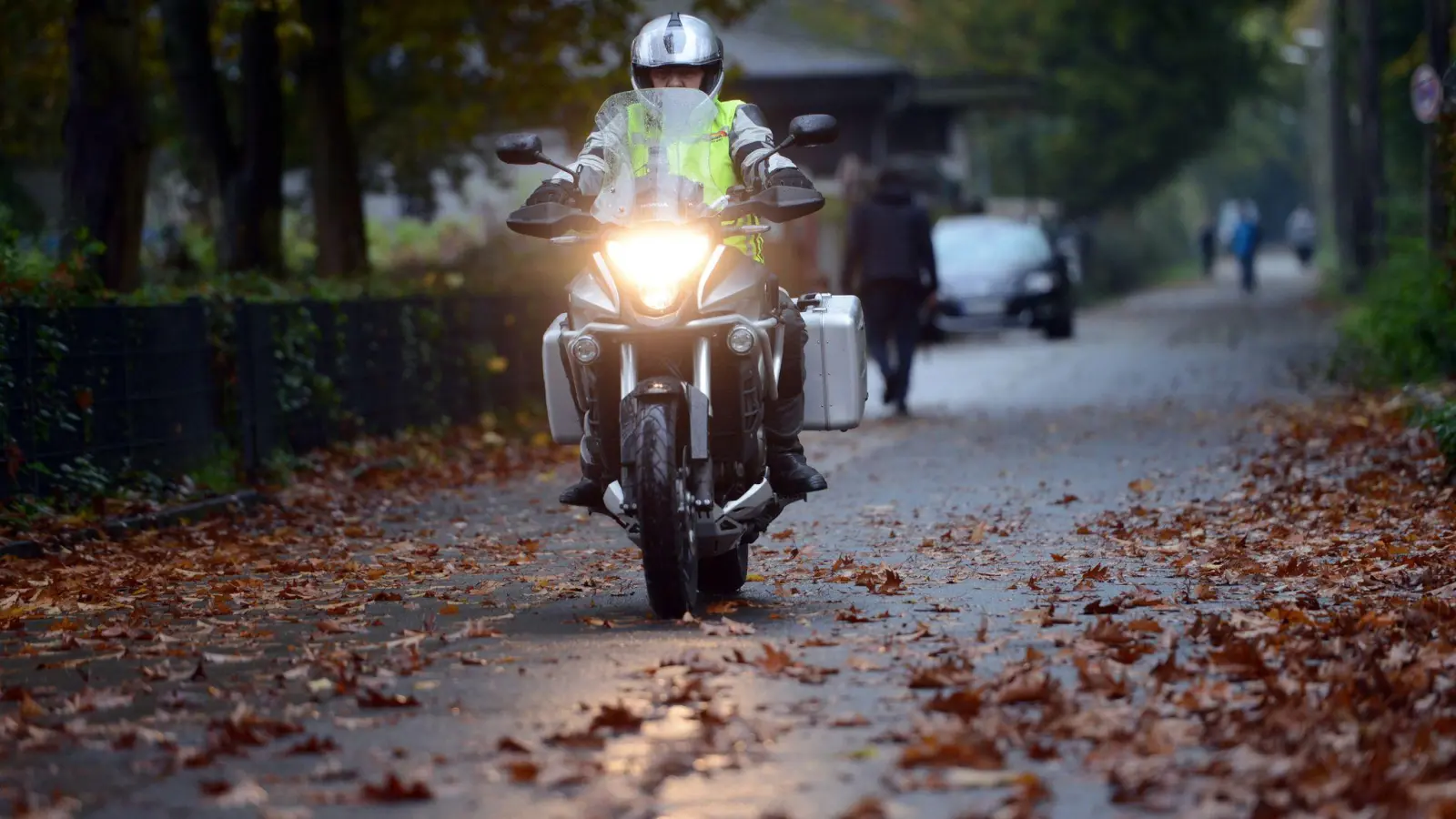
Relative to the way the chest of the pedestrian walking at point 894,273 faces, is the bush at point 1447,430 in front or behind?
behind

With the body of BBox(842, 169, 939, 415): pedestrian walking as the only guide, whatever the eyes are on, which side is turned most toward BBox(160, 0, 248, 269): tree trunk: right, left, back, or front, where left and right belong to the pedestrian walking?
left

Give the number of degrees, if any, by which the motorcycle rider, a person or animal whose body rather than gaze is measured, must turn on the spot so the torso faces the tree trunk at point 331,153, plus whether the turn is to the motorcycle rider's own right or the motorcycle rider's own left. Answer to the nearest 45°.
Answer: approximately 180°

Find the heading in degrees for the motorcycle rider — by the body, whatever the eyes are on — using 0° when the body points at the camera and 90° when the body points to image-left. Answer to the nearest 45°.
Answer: approximately 0°

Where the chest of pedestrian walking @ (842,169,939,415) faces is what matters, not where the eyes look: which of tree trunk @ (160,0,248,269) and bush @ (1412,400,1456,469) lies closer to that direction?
the tree trunk

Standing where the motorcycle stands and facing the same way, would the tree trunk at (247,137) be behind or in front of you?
behind

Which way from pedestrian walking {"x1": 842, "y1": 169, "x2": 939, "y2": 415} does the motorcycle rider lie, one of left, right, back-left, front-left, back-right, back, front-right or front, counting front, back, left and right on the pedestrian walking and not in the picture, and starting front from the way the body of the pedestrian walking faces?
back

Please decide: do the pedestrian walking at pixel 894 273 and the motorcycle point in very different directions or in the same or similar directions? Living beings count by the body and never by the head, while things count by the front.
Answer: very different directions

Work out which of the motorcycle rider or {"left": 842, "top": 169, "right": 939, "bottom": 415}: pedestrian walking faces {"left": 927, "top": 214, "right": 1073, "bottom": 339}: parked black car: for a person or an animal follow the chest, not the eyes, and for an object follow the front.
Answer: the pedestrian walking

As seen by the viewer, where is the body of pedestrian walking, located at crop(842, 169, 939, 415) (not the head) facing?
away from the camera

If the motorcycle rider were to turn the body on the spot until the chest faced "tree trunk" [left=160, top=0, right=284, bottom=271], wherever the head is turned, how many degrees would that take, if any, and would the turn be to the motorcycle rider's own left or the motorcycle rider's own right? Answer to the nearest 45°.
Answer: approximately 180°

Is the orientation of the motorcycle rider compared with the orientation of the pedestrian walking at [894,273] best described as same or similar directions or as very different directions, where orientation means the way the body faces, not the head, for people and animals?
very different directions
